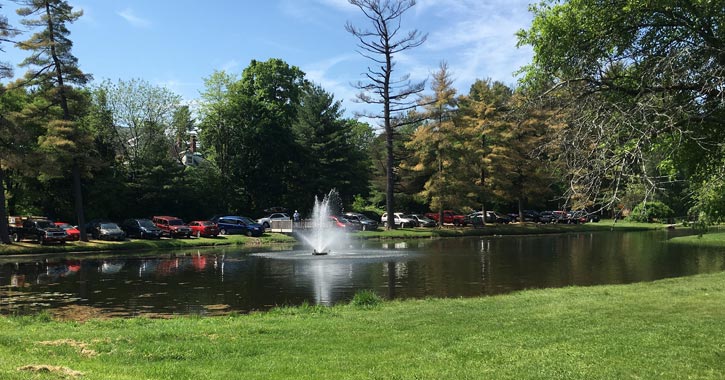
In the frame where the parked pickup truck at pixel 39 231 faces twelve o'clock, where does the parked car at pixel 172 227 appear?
the parked car at pixel 172 227 is roughly at 10 o'clock from the parked pickup truck at pixel 39 231.

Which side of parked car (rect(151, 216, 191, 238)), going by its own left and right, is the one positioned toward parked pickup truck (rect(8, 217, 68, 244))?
right

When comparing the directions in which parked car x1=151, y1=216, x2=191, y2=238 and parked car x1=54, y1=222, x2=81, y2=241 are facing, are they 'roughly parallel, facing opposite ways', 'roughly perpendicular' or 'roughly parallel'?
roughly parallel

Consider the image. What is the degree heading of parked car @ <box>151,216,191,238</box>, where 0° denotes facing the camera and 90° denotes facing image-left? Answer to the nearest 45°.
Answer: approximately 315°

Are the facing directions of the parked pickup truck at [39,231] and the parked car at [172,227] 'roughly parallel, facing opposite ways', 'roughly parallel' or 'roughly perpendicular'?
roughly parallel

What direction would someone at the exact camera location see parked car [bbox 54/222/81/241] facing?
facing the viewer and to the right of the viewer
